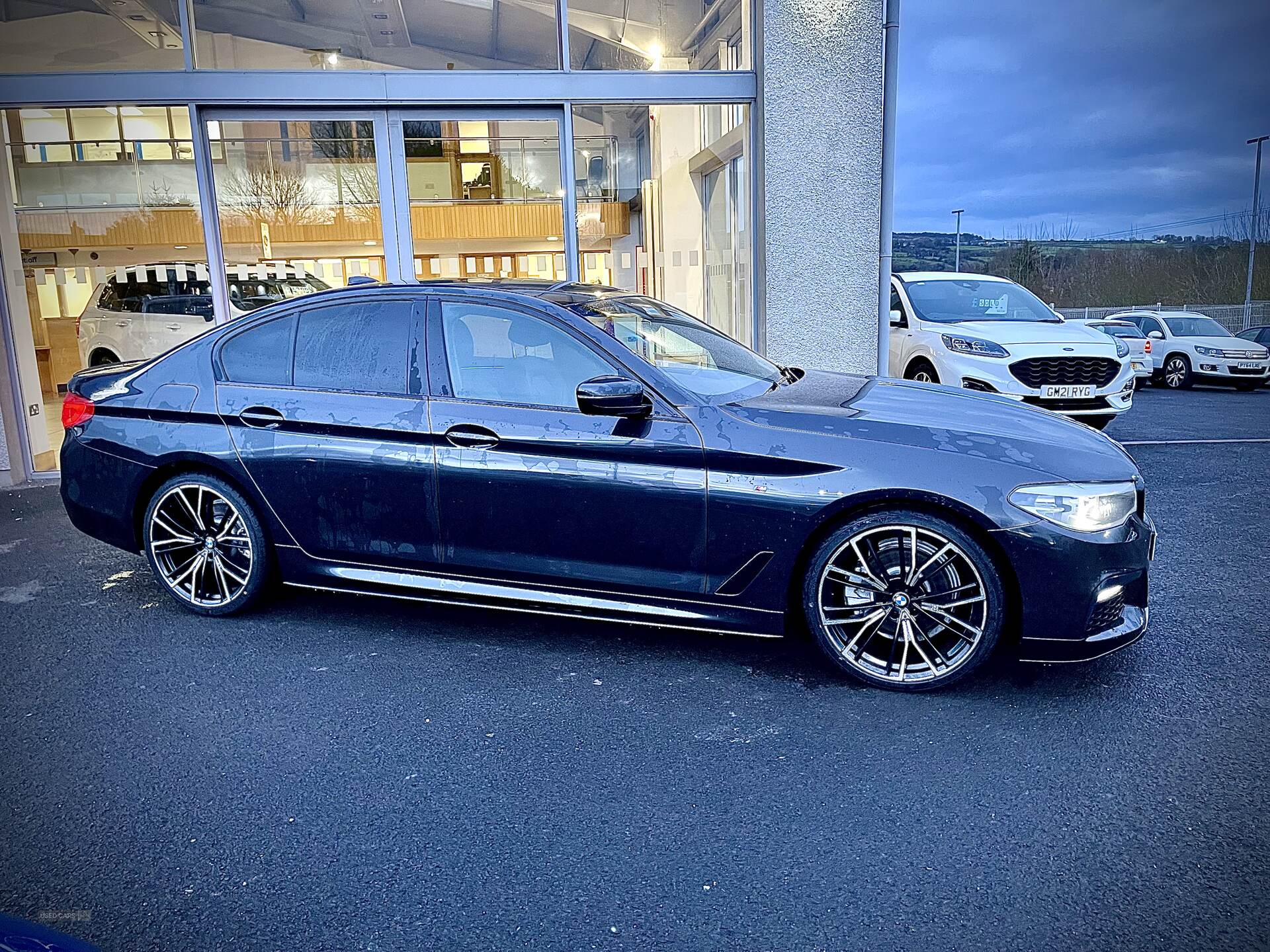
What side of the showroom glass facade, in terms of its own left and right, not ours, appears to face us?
front

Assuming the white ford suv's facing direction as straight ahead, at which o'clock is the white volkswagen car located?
The white volkswagen car is roughly at 8 o'clock from the white ford suv.

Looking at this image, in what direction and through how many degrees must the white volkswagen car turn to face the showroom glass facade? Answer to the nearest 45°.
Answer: approximately 90° to its right

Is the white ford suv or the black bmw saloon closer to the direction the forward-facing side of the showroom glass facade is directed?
the black bmw saloon

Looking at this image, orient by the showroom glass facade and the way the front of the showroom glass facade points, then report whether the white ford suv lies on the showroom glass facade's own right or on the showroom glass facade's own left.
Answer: on the showroom glass facade's own left

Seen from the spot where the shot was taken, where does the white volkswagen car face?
facing the viewer and to the right of the viewer

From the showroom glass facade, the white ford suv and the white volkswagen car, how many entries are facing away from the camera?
0

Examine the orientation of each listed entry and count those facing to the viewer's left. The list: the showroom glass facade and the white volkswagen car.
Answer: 0

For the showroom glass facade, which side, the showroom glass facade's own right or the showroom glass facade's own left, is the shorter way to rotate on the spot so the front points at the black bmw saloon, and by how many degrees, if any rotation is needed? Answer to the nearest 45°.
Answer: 0° — it already faces it

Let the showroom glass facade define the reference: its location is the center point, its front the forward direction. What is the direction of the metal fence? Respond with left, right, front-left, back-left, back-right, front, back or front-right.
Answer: back-left

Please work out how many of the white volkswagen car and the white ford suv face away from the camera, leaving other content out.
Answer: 0
